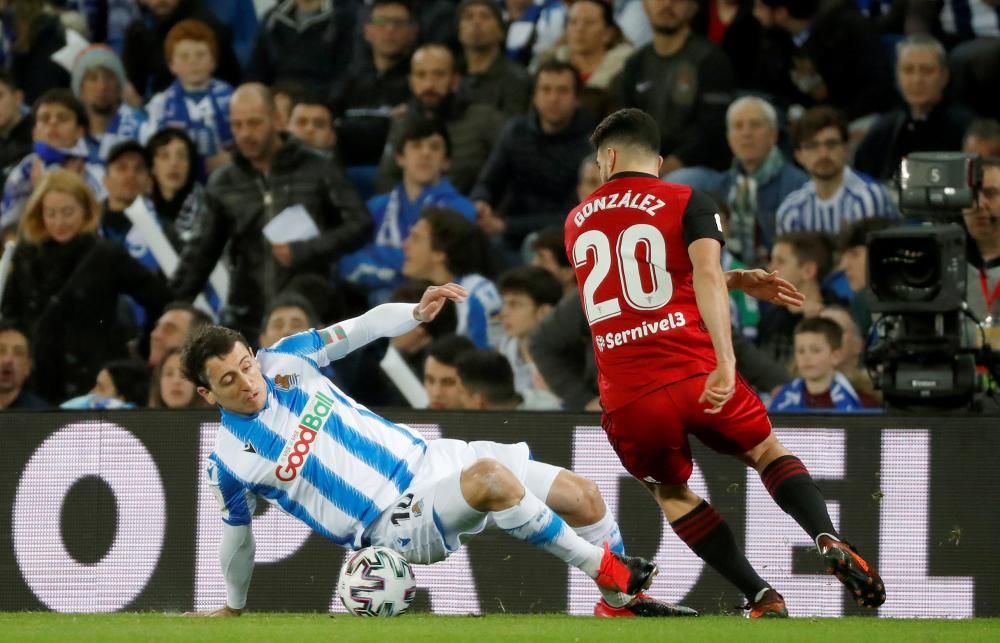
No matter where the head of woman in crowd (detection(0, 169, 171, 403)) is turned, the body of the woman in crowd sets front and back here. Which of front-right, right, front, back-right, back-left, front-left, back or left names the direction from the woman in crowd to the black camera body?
front-left

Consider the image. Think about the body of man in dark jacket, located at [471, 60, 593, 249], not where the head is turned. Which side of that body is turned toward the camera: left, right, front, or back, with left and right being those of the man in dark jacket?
front

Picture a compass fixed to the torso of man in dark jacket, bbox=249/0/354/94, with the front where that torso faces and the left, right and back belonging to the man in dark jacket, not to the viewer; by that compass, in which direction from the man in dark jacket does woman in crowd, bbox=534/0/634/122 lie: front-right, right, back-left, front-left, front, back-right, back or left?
front-left

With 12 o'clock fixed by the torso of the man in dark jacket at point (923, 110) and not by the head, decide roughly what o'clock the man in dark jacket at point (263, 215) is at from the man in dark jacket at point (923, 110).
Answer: the man in dark jacket at point (263, 215) is roughly at 3 o'clock from the man in dark jacket at point (923, 110).

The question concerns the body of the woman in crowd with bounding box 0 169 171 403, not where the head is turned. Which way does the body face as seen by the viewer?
toward the camera

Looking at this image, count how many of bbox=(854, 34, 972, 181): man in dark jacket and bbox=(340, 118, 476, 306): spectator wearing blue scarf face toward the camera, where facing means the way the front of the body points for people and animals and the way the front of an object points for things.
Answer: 2

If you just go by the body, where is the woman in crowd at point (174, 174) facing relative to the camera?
toward the camera

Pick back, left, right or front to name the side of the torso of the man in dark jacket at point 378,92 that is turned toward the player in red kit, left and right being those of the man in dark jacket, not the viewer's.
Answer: front
